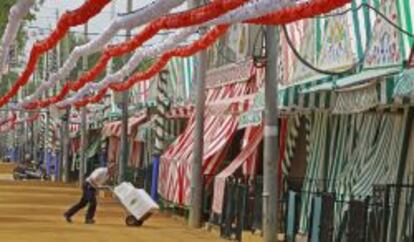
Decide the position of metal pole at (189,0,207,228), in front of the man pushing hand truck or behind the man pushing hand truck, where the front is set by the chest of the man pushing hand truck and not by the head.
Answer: in front

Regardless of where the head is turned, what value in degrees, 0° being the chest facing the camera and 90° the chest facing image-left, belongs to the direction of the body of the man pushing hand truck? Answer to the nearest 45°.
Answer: approximately 270°

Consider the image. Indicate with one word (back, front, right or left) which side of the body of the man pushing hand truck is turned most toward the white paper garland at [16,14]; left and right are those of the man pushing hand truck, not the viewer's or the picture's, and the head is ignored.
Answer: right

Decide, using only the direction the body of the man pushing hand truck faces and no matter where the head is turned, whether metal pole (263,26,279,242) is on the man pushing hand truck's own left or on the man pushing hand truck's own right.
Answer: on the man pushing hand truck's own right
